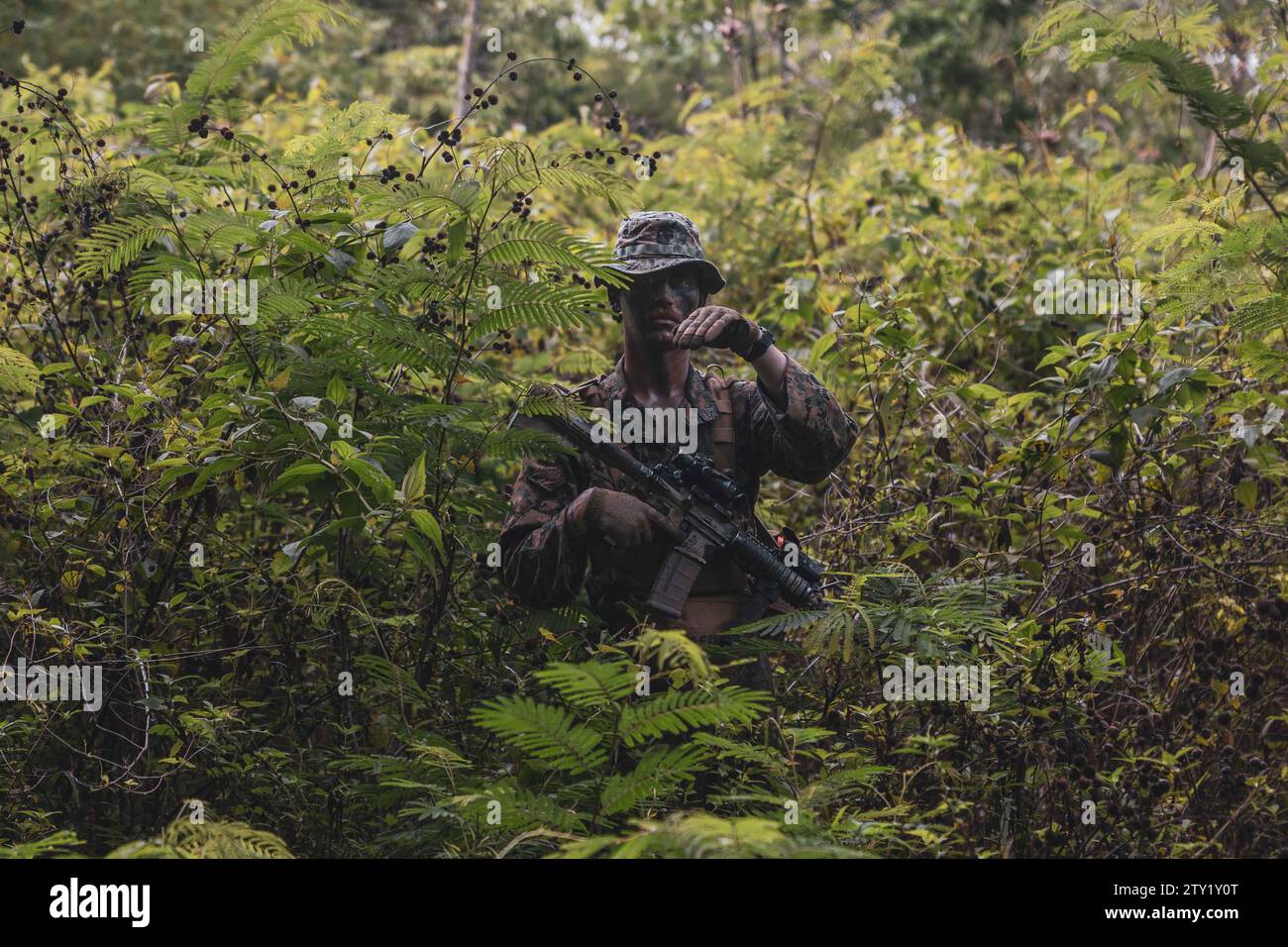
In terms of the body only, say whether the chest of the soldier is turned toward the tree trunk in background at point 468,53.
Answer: no

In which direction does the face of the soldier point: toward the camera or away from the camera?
toward the camera

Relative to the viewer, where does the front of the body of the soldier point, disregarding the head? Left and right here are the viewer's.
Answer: facing the viewer
